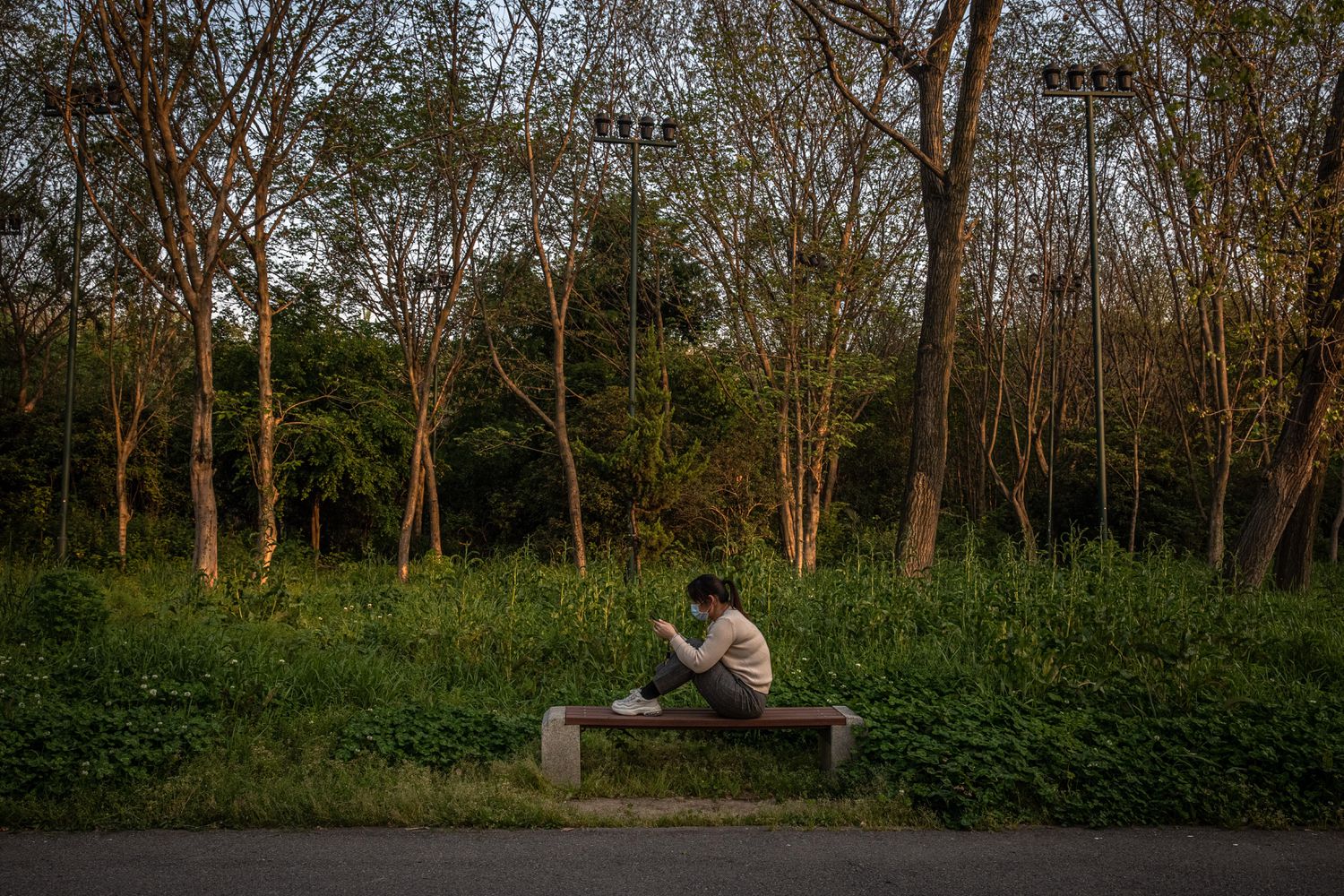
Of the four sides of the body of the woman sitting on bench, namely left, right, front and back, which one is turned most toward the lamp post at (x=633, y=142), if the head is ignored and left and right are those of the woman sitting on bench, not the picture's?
right

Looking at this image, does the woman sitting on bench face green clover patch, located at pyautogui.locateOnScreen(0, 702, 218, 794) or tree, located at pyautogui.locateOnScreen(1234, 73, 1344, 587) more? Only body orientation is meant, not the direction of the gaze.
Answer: the green clover patch

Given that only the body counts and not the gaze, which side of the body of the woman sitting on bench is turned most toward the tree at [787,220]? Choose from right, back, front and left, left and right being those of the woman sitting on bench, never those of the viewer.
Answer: right

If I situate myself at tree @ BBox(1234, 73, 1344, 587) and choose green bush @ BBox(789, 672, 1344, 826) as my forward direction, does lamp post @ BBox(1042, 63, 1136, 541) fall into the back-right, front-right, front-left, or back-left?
back-right

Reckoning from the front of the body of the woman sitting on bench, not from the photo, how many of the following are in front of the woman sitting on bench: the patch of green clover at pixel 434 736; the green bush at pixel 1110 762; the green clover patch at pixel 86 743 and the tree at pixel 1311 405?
2

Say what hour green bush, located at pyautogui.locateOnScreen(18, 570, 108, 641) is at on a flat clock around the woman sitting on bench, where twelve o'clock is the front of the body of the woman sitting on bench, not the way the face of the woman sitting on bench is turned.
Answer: The green bush is roughly at 1 o'clock from the woman sitting on bench.

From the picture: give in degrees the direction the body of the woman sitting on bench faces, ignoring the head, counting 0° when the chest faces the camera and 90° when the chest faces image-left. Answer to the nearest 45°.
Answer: approximately 90°

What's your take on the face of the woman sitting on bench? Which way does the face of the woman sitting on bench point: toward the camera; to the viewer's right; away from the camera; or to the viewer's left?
to the viewer's left

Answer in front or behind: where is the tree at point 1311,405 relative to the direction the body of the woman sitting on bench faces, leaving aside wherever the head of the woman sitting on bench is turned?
behind

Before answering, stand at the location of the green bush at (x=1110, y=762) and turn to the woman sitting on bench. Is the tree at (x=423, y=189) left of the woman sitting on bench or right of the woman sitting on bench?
right

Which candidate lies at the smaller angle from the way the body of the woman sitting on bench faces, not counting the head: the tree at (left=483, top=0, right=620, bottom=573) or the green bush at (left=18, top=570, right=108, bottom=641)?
the green bush

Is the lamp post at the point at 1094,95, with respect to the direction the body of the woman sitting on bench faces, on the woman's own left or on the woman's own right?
on the woman's own right

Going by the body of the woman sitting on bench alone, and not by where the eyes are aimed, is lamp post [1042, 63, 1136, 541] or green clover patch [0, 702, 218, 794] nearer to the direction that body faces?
the green clover patch

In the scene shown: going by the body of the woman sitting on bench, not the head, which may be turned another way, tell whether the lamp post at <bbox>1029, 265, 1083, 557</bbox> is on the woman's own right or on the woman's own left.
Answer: on the woman's own right

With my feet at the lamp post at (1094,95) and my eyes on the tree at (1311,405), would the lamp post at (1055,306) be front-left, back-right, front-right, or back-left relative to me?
back-left

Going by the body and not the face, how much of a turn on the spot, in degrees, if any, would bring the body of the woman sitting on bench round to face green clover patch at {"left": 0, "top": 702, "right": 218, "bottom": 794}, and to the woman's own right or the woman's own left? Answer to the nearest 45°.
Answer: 0° — they already face it
